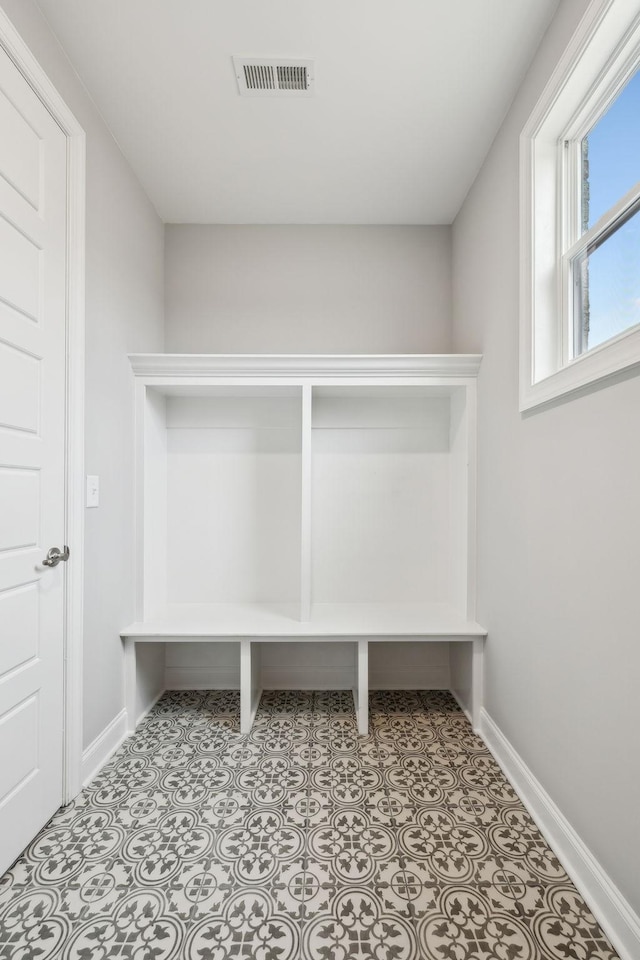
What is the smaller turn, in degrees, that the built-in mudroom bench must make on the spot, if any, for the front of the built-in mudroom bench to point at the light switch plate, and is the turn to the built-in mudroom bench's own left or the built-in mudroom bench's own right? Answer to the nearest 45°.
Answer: approximately 45° to the built-in mudroom bench's own right

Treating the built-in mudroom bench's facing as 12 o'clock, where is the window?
The window is roughly at 11 o'clock from the built-in mudroom bench.

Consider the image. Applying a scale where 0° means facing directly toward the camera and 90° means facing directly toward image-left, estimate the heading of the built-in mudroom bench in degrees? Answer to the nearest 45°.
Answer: approximately 0°

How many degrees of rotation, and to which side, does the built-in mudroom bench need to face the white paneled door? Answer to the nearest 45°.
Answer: approximately 45° to its right
